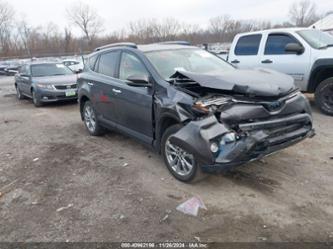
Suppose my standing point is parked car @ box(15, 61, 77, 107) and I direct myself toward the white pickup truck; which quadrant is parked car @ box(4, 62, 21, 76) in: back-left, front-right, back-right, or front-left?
back-left

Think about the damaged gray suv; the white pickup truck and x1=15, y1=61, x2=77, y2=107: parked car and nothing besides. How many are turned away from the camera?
0

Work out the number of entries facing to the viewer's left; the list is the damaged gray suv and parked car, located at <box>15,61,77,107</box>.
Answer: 0

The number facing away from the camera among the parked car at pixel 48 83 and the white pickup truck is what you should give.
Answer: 0

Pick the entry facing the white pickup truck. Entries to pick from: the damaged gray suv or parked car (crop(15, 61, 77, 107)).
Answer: the parked car

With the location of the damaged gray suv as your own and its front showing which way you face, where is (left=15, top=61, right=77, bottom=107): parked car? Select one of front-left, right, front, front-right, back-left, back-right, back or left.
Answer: back

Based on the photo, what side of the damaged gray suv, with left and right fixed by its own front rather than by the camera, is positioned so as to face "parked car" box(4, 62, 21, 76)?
back

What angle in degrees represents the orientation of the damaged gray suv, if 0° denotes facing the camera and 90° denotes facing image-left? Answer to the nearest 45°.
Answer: approximately 315°

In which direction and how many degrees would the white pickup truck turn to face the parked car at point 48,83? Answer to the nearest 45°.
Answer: approximately 135° to its right

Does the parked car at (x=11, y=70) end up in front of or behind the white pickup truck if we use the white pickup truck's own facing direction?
behind

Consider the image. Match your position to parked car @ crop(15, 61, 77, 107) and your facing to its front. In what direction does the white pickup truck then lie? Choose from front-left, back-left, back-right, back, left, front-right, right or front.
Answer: front

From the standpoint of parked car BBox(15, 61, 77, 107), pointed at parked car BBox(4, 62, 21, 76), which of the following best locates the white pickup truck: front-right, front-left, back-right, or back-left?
back-right

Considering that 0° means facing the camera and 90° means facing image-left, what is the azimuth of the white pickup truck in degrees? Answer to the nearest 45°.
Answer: approximately 315°

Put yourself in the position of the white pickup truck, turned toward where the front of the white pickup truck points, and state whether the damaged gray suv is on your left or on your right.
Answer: on your right
